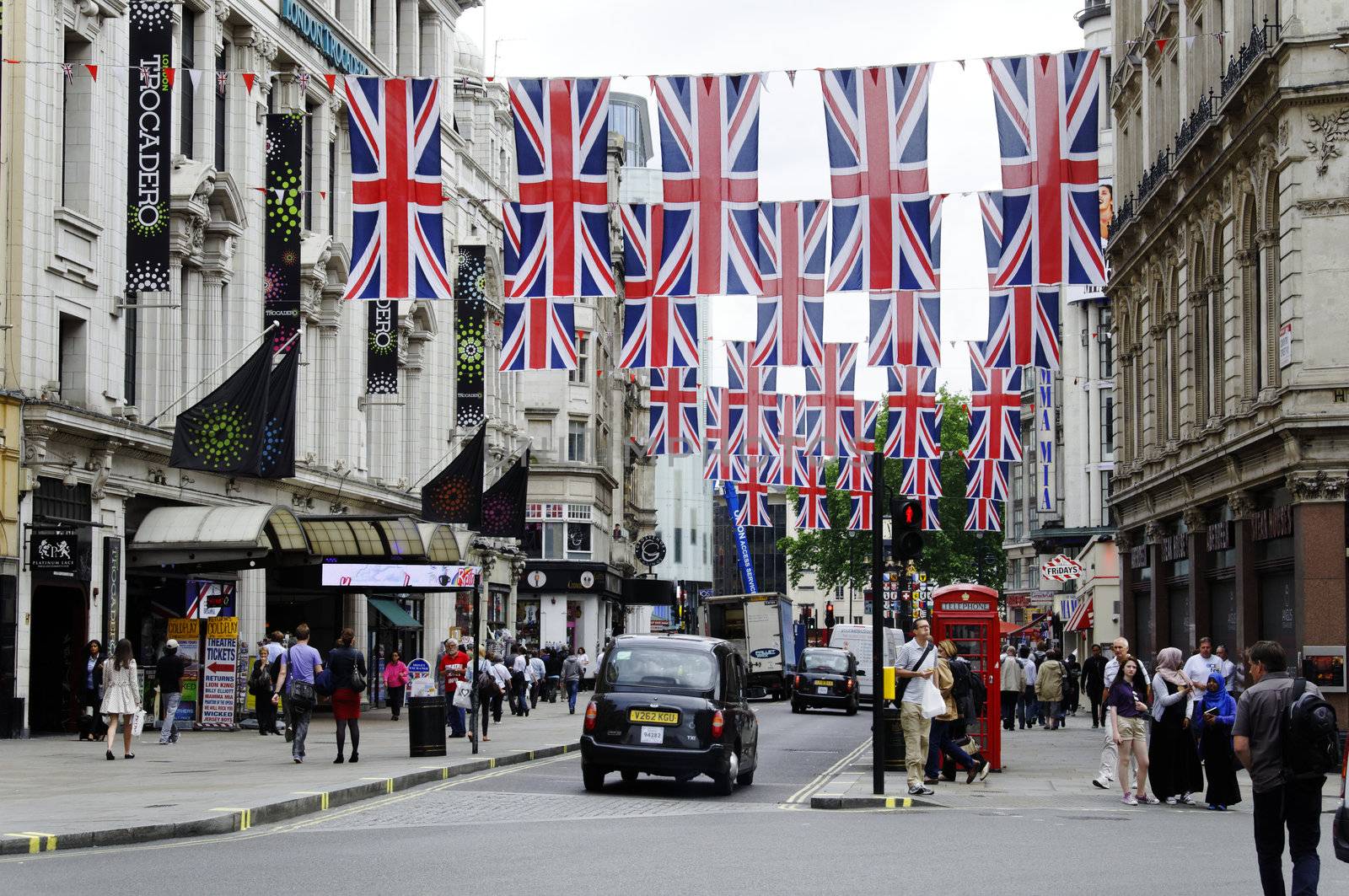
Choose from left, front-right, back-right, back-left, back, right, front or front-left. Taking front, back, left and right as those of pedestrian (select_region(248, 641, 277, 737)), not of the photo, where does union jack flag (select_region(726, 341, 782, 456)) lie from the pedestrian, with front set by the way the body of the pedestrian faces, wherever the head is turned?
back-left

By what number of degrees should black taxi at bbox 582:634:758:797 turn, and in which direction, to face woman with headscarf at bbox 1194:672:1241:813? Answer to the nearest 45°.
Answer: approximately 90° to its right

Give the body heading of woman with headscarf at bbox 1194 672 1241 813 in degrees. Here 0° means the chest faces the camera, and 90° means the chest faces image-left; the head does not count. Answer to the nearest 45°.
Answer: approximately 45°

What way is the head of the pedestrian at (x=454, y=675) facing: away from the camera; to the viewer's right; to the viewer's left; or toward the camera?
toward the camera

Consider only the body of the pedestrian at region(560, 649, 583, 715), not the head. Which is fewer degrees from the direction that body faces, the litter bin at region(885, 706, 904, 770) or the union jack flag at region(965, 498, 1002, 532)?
the union jack flag

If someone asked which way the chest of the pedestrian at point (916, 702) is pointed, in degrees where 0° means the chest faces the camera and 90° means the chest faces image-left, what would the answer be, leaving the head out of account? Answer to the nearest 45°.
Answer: approximately 315°

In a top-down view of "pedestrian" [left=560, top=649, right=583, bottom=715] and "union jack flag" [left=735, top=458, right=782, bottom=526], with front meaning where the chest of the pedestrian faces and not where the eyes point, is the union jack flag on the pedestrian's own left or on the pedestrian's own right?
on the pedestrian's own right

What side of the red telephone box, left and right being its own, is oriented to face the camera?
front

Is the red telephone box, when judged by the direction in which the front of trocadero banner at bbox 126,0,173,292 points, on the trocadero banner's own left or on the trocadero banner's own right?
on the trocadero banner's own left

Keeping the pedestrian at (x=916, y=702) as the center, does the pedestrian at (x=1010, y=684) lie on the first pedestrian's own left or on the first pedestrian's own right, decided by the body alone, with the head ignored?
on the first pedestrian's own left

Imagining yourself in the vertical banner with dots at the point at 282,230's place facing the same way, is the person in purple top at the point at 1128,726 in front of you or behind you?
in front

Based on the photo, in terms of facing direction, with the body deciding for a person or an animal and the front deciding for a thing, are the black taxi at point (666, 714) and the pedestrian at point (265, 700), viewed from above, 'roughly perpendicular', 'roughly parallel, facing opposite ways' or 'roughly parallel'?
roughly parallel, facing opposite ways

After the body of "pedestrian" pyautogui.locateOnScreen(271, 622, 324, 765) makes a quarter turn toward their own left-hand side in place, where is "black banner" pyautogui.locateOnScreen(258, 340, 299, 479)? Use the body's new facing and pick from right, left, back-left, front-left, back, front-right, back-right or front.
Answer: right

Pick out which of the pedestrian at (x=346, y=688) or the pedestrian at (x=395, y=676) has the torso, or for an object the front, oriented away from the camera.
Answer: the pedestrian at (x=346, y=688)
